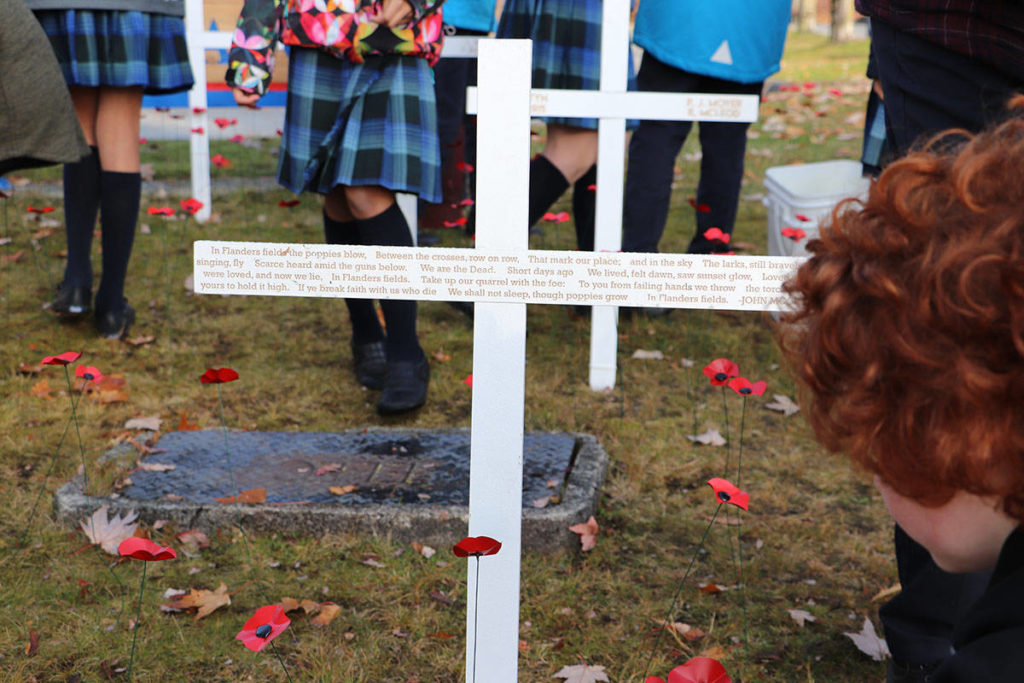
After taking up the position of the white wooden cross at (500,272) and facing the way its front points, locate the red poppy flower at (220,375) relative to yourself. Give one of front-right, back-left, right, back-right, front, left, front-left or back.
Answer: back-right

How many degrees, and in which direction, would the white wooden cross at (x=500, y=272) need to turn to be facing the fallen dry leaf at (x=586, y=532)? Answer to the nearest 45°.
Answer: approximately 180°

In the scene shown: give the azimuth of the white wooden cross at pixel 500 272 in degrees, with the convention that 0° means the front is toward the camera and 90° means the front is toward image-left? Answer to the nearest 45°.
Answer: approximately 0°

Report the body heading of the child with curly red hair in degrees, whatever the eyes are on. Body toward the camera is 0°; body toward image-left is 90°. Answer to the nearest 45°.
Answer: approximately 135°

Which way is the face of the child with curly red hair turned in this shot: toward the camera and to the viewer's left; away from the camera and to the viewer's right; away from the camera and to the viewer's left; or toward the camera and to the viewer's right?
away from the camera and to the viewer's left

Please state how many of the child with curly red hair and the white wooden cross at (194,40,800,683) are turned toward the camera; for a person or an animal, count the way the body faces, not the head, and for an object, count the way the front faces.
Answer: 1
